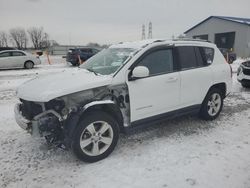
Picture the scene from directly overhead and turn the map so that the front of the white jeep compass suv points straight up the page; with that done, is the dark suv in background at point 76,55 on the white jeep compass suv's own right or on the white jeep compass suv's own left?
on the white jeep compass suv's own right

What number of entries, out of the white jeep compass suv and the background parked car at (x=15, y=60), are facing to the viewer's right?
0

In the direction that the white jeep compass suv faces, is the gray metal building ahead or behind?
behind

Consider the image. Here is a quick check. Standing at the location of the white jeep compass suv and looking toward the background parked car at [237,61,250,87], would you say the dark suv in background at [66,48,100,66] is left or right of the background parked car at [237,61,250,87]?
left

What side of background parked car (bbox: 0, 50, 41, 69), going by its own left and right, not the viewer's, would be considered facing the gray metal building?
back

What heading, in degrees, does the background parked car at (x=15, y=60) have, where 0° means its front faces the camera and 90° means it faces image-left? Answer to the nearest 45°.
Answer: approximately 90°

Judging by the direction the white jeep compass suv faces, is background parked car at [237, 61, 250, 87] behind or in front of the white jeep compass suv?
behind

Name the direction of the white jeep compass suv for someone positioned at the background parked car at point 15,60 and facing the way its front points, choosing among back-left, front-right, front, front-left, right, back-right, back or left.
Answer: left
